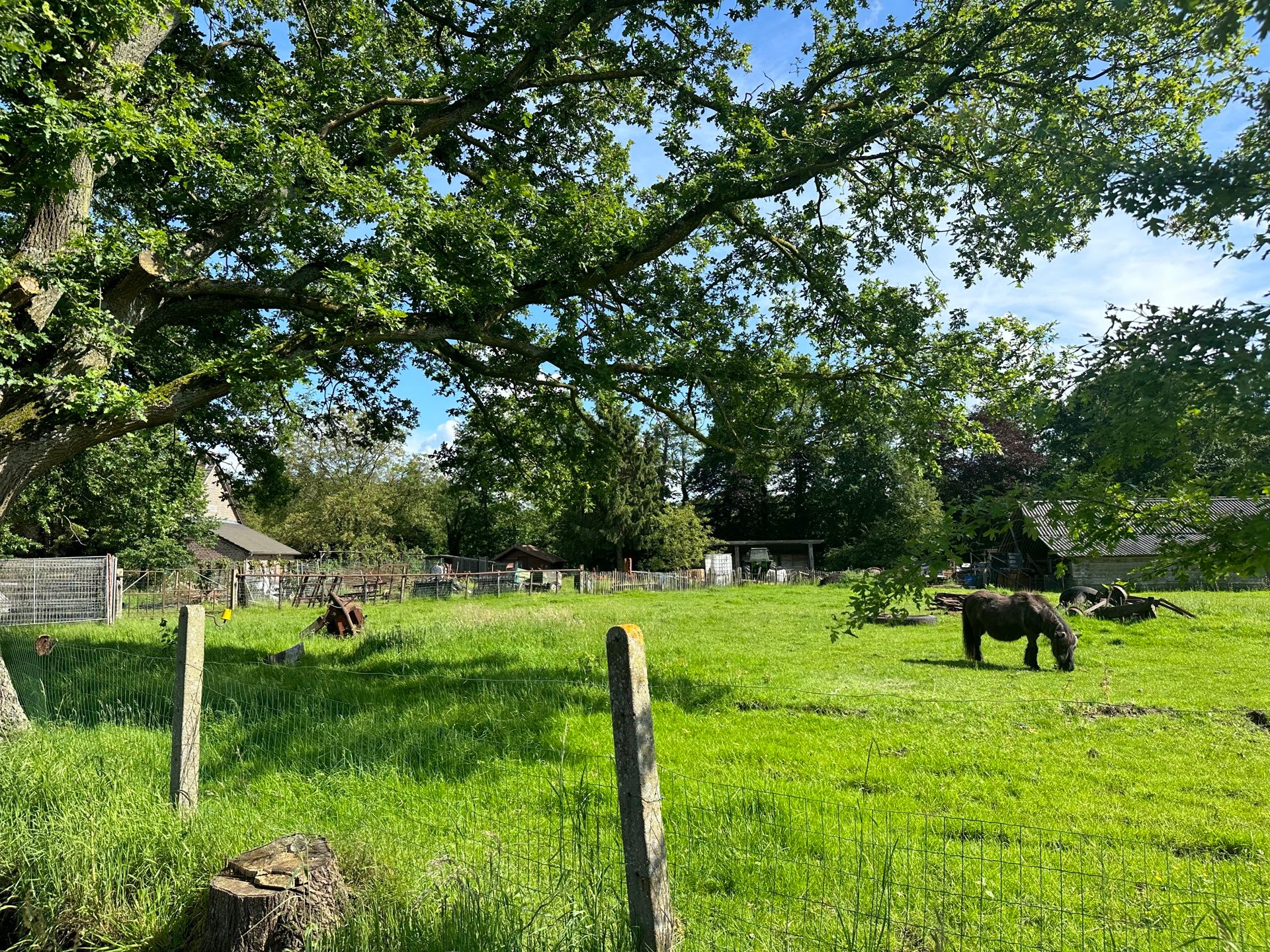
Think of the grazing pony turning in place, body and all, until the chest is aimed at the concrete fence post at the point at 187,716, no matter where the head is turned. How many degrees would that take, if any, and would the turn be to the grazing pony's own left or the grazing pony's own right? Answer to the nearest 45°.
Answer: approximately 90° to the grazing pony's own right

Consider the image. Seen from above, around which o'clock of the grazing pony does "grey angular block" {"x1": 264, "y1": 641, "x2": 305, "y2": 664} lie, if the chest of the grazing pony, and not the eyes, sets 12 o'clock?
The grey angular block is roughly at 5 o'clock from the grazing pony.

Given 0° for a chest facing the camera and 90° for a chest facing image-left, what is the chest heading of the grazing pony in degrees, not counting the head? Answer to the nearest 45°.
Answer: approximately 270°

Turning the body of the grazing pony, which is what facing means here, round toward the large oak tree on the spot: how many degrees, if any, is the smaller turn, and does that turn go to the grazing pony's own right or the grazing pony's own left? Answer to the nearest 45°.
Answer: approximately 135° to the grazing pony's own right

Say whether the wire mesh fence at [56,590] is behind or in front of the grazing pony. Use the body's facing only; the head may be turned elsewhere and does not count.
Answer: behind

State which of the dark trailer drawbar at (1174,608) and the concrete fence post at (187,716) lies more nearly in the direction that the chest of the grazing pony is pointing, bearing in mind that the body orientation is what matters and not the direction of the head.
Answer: the dark trailer drawbar

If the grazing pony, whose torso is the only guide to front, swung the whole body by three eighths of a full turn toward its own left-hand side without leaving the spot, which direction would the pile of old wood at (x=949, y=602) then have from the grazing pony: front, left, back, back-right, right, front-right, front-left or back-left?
front-right

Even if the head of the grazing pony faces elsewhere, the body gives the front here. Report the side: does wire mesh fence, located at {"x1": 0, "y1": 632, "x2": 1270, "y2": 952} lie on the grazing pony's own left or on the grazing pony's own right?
on the grazing pony's own right

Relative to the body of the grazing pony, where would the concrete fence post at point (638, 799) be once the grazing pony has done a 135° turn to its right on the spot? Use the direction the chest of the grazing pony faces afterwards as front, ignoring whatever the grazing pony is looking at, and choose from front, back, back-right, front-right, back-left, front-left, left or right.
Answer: front-left
